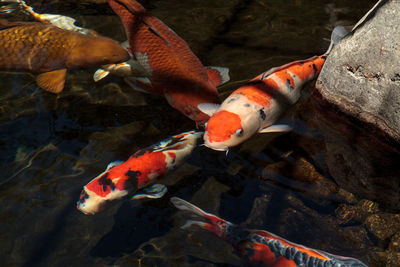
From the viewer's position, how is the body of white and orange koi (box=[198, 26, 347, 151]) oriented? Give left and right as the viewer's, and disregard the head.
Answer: facing the viewer and to the left of the viewer

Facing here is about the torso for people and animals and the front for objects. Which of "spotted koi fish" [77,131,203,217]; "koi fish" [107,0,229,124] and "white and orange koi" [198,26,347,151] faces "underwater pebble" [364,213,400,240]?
the koi fish

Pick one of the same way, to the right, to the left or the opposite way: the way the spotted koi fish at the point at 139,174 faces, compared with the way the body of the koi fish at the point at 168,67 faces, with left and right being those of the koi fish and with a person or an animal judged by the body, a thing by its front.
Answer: to the right

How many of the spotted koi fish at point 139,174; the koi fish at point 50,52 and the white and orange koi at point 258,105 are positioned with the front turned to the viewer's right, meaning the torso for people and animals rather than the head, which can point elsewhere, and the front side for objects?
1

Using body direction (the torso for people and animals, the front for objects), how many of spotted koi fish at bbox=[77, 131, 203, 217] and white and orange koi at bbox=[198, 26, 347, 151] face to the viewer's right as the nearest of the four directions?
0

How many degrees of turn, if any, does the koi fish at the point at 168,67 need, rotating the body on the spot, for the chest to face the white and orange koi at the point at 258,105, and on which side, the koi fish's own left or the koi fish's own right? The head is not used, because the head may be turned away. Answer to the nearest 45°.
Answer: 0° — it already faces it

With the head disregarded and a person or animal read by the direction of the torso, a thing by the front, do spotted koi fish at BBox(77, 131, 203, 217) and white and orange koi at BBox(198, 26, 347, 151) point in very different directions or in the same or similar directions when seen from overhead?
same or similar directions

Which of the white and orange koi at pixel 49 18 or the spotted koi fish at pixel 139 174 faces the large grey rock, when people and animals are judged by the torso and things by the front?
the white and orange koi

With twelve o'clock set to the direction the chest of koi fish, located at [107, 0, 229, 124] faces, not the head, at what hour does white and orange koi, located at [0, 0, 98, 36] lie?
The white and orange koi is roughly at 6 o'clock from the koi fish.

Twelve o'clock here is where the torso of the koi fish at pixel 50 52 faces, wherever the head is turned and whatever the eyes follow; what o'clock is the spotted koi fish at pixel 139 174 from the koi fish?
The spotted koi fish is roughly at 2 o'clock from the koi fish.

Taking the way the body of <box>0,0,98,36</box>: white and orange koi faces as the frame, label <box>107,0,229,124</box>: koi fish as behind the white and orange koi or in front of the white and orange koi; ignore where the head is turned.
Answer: in front

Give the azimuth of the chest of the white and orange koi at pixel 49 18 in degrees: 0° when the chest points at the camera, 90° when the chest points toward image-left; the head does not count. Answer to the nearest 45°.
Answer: approximately 315°

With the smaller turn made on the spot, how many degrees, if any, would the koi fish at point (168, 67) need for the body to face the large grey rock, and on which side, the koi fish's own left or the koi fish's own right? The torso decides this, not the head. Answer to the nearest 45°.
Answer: approximately 45° to the koi fish's own left

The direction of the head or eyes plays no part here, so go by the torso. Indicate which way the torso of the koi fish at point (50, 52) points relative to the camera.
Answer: to the viewer's right

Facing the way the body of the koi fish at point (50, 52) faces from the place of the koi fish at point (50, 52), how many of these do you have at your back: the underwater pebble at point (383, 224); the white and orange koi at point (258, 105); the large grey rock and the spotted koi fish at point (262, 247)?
0

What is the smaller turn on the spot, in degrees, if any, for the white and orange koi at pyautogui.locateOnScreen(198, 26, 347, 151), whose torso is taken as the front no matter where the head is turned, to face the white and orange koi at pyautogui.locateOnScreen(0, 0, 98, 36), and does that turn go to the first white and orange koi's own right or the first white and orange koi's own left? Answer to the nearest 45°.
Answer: approximately 90° to the first white and orange koi's own right
